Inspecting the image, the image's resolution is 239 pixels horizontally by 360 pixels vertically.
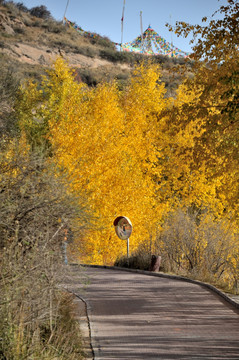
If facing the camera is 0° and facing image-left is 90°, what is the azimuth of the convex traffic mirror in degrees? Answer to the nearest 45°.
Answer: approximately 45°
